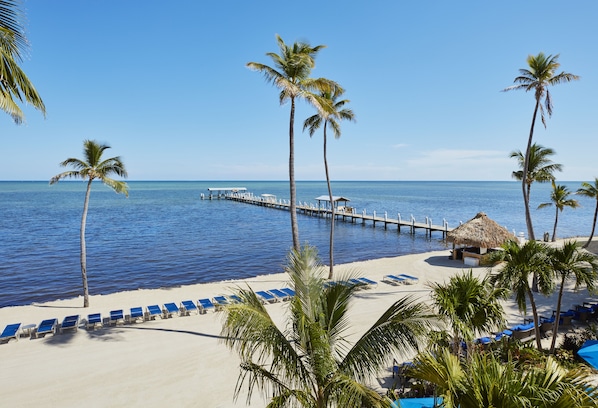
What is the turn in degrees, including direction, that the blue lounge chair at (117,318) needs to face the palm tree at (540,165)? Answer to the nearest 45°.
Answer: approximately 90° to its right

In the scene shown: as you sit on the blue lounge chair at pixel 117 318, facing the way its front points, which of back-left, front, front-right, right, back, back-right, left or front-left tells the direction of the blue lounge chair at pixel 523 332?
back-right

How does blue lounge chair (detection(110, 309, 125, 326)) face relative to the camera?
away from the camera

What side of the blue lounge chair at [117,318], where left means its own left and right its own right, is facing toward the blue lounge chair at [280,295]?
right

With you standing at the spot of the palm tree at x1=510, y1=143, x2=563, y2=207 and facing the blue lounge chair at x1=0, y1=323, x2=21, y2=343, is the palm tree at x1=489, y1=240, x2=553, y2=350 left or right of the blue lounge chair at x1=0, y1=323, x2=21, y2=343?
left

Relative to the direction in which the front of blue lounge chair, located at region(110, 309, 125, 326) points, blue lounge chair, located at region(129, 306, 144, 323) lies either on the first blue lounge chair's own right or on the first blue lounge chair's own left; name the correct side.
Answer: on the first blue lounge chair's own right

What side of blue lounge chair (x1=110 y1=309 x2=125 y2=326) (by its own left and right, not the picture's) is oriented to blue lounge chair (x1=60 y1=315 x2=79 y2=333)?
left

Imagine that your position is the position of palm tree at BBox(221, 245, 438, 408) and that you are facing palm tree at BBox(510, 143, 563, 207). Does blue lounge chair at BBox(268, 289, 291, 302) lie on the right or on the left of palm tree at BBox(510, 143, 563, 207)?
left

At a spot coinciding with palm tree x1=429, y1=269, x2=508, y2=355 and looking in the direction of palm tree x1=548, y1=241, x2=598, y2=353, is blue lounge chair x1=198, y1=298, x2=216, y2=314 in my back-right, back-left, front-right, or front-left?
back-left

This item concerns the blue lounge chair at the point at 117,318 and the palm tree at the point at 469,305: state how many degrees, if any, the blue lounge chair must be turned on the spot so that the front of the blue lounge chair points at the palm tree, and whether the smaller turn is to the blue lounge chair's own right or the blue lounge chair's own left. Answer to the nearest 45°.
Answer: approximately 135° to the blue lounge chair's own right

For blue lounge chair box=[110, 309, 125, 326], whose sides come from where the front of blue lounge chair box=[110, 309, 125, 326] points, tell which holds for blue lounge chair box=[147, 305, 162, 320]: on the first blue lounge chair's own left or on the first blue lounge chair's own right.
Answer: on the first blue lounge chair's own right

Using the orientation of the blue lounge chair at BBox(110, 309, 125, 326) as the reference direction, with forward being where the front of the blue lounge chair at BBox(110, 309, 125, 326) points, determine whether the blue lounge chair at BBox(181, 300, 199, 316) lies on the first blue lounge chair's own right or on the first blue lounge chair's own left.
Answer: on the first blue lounge chair's own right
